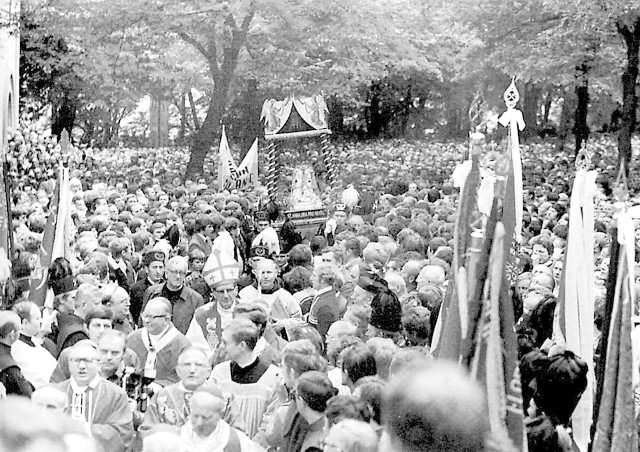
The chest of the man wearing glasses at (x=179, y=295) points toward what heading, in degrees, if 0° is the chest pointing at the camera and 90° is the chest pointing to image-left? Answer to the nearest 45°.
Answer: approximately 0°

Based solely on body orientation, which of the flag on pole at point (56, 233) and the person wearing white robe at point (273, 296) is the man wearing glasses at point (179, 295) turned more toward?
the person wearing white robe

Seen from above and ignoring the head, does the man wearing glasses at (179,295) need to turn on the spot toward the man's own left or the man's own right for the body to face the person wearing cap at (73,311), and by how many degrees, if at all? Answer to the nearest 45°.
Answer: approximately 45° to the man's own right

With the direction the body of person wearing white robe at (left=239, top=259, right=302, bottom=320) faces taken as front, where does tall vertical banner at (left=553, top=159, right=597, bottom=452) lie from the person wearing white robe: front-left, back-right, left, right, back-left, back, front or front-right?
front-left

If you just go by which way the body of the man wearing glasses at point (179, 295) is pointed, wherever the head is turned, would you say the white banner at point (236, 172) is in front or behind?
behind

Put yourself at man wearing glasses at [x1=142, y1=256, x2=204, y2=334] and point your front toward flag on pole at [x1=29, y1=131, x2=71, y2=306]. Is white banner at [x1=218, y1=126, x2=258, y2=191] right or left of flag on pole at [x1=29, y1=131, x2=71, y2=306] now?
right

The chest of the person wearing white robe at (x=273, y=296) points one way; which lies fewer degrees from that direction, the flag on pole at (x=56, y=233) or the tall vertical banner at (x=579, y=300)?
the tall vertical banner

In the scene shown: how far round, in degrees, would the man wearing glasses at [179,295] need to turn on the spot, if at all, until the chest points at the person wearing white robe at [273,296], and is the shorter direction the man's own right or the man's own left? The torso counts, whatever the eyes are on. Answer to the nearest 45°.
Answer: approximately 90° to the man's own left

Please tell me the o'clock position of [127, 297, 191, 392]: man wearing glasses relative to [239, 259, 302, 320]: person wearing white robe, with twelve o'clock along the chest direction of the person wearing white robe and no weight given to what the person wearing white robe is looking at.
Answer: The man wearing glasses is roughly at 1 o'clock from the person wearing white robe.

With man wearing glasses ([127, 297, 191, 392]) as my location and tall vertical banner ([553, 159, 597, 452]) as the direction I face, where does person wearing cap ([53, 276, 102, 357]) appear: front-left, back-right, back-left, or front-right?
back-left

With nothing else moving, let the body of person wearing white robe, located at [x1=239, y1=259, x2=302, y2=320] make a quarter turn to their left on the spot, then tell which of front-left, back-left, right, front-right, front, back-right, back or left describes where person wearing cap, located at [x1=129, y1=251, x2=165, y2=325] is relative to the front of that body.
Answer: back-left
